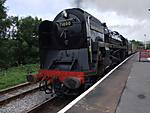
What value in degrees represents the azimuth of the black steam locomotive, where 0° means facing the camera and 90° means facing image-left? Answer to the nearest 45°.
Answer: approximately 45°
